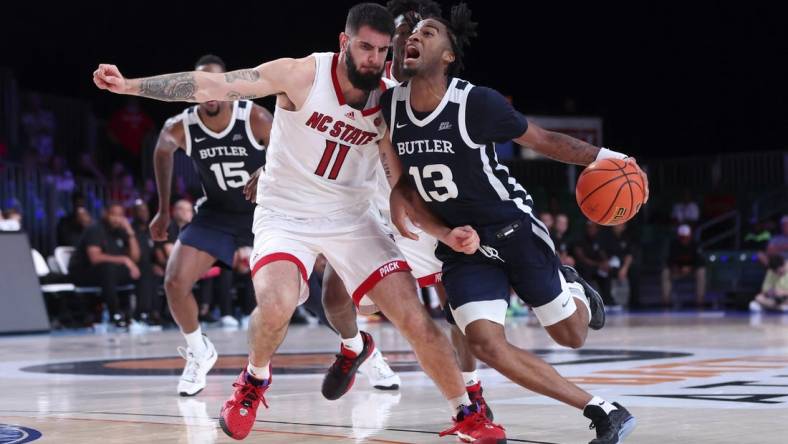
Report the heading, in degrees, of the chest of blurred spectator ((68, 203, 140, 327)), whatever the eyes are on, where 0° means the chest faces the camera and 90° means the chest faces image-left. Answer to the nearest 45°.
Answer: approximately 315°

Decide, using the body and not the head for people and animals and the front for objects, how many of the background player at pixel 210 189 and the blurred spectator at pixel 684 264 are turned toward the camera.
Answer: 2

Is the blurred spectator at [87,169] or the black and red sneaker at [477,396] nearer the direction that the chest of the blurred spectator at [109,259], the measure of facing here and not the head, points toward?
the black and red sneaker

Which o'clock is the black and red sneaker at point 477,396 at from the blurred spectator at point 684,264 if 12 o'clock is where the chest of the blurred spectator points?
The black and red sneaker is roughly at 12 o'clock from the blurred spectator.

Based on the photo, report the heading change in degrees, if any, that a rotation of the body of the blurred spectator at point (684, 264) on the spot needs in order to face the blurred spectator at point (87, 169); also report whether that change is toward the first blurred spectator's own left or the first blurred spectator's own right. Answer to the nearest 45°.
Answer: approximately 90° to the first blurred spectator's own right

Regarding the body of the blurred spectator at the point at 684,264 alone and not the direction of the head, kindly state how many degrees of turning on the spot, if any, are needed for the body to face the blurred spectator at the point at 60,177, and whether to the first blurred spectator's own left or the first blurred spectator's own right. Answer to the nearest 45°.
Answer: approximately 45° to the first blurred spectator's own right

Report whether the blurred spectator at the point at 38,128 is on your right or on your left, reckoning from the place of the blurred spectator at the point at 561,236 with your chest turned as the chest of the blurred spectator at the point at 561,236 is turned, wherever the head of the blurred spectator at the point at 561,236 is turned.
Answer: on your right

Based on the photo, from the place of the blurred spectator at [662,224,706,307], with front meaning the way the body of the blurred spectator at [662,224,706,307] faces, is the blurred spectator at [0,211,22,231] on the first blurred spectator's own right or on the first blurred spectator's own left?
on the first blurred spectator's own right
